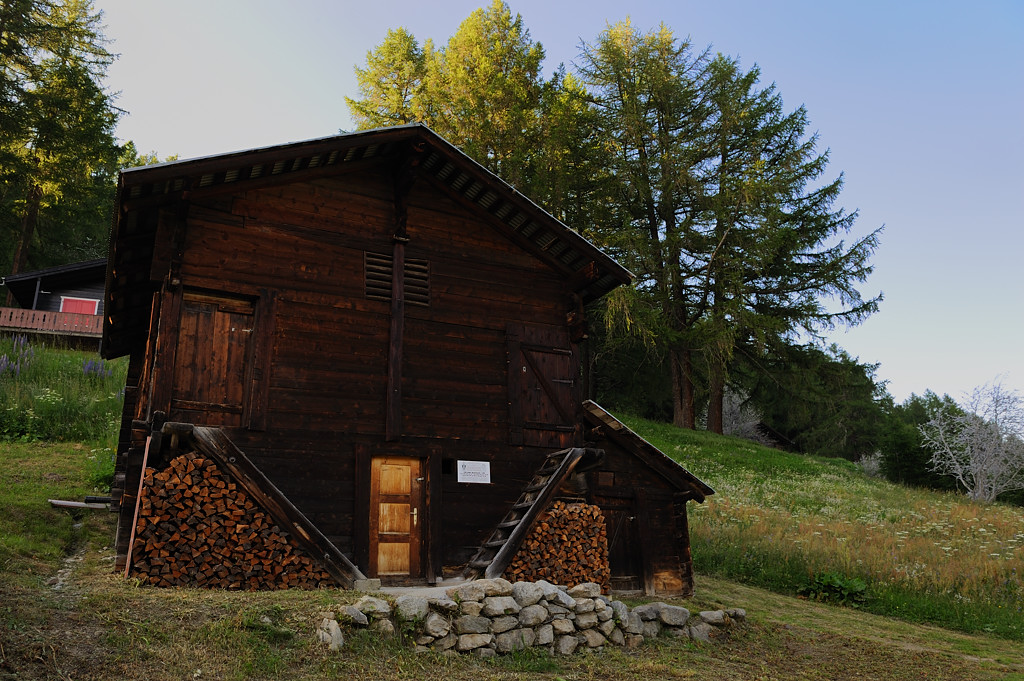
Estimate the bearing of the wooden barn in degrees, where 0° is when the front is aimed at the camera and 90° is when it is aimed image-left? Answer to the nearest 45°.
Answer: approximately 0°

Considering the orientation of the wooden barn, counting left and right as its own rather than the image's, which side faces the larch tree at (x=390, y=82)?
back

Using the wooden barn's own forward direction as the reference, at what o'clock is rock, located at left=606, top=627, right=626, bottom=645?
The rock is roughly at 10 o'clock from the wooden barn.

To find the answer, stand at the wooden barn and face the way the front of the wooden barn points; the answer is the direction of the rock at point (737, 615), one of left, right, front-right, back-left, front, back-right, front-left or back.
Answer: left

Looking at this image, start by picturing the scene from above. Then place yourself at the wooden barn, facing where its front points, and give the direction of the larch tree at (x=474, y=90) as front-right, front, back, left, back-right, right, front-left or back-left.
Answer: back

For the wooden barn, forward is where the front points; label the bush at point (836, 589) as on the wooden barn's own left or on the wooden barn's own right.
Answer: on the wooden barn's own left
